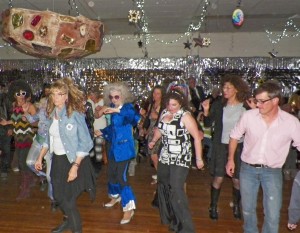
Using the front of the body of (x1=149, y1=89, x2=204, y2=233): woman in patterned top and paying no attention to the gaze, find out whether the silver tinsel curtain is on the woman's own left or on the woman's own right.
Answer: on the woman's own right

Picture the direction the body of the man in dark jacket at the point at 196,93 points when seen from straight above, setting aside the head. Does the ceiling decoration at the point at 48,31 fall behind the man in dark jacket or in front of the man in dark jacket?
in front

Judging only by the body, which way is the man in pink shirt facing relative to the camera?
toward the camera

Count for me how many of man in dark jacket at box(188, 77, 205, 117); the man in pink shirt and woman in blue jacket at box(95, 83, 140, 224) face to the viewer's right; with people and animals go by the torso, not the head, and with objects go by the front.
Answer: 0

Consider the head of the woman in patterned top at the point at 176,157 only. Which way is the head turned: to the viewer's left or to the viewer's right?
to the viewer's left

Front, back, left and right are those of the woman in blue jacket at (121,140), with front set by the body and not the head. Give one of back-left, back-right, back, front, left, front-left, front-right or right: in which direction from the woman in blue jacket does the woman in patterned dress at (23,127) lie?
right

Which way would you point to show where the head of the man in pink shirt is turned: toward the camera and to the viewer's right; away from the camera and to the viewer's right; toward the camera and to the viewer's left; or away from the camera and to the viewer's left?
toward the camera and to the viewer's left

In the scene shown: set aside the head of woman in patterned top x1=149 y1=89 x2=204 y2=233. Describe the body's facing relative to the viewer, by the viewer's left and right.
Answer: facing the viewer and to the left of the viewer

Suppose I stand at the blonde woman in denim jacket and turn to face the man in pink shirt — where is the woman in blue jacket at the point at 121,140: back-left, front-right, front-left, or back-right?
front-left

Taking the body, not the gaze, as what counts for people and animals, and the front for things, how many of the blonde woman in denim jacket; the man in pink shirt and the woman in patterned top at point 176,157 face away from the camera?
0

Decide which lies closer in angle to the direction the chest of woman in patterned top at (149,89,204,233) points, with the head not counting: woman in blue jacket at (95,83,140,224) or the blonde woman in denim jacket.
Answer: the blonde woman in denim jacket

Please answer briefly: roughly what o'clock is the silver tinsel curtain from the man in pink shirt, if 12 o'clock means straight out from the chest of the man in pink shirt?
The silver tinsel curtain is roughly at 5 o'clock from the man in pink shirt.

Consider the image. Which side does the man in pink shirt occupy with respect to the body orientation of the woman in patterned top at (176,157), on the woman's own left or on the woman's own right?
on the woman's own left
